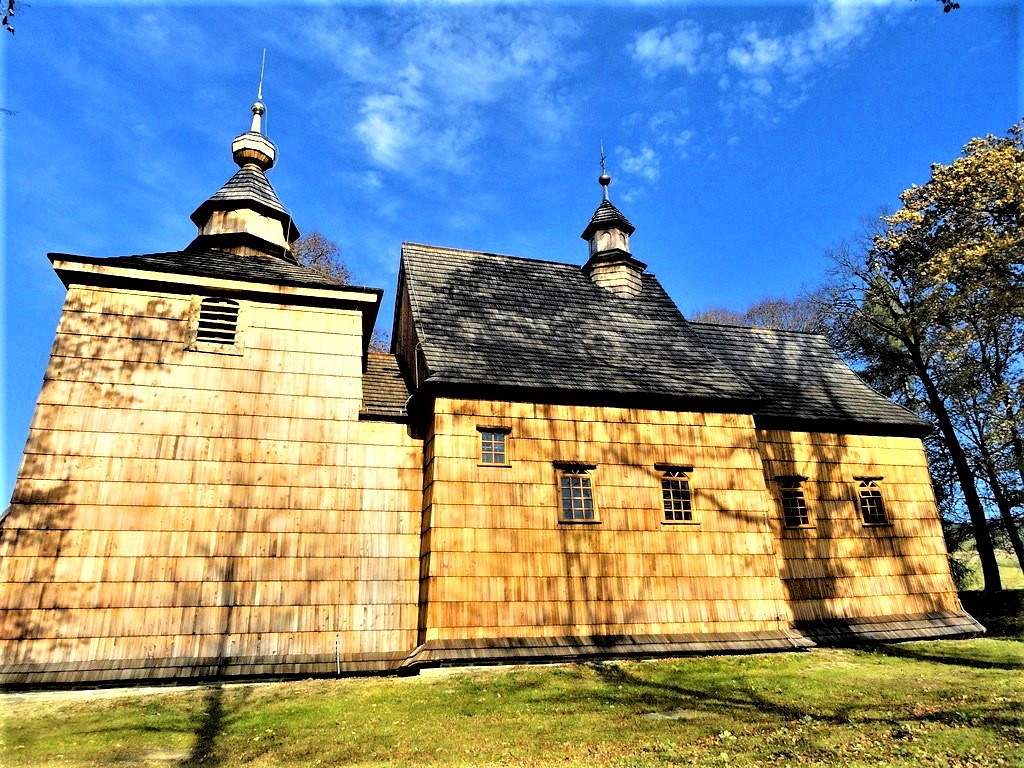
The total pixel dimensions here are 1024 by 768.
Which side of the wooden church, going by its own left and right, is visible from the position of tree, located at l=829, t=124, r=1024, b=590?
back

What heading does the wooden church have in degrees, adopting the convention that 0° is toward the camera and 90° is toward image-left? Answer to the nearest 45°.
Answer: approximately 90°
